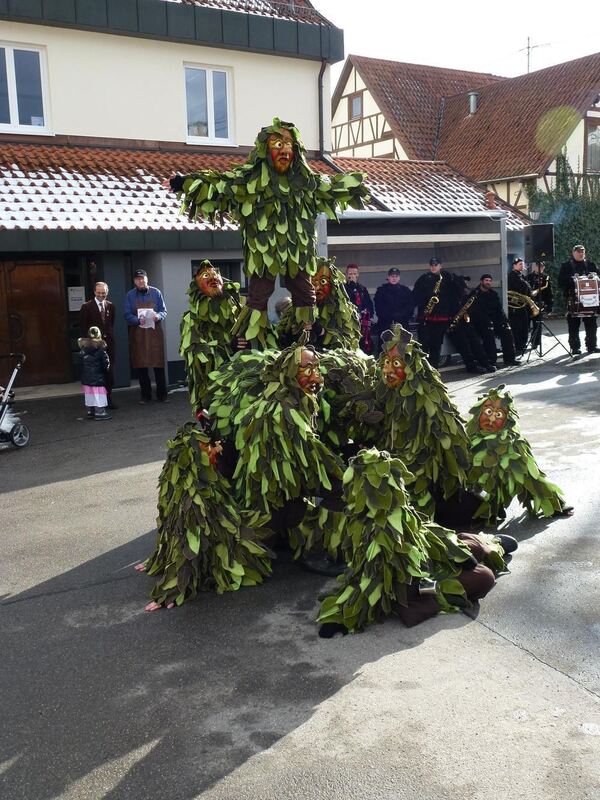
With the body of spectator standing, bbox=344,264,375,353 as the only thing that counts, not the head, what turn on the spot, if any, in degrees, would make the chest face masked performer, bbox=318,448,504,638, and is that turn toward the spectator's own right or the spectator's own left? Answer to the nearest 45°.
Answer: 0° — they already face them

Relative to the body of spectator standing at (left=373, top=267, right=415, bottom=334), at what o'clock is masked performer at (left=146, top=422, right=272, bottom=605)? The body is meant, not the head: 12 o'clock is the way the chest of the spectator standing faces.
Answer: The masked performer is roughly at 12 o'clock from the spectator standing.

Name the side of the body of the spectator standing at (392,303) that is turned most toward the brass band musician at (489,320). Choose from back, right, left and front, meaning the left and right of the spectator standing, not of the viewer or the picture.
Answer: left

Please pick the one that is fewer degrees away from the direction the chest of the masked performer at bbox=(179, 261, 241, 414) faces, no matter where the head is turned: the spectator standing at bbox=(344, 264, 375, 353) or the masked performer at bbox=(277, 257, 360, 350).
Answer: the masked performer

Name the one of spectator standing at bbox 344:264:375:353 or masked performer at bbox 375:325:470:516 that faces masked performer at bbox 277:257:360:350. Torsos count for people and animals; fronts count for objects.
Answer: the spectator standing

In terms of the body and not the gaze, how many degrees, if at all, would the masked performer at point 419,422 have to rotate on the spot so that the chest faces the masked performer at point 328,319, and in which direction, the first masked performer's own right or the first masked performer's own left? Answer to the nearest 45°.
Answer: approximately 90° to the first masked performer's own right

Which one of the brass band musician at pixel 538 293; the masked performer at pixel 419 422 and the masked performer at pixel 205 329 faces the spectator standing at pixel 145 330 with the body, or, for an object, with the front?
the brass band musician

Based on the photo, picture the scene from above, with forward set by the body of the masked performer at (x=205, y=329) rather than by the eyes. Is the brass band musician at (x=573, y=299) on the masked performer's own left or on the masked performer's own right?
on the masked performer's own left

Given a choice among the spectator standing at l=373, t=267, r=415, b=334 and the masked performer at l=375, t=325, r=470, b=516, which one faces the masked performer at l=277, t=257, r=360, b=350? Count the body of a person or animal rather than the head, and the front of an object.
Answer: the spectator standing

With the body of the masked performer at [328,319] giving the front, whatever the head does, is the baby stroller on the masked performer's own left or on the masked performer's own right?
on the masked performer's own right
